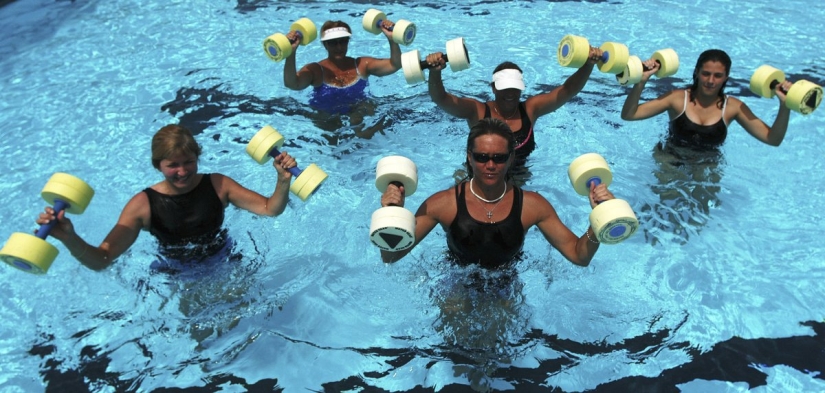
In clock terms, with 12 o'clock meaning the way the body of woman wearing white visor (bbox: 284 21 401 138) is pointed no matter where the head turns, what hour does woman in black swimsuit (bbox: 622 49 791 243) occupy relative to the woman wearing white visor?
The woman in black swimsuit is roughly at 10 o'clock from the woman wearing white visor.

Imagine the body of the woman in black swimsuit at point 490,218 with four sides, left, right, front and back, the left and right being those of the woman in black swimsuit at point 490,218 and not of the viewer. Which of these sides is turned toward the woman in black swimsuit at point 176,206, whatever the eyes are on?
right

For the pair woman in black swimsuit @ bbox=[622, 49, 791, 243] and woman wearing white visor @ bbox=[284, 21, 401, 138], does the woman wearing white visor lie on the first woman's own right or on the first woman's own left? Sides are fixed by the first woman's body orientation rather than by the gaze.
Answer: on the first woman's own right

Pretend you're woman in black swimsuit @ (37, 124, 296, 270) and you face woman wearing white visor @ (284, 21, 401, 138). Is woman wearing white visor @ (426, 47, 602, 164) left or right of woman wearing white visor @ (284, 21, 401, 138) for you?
right

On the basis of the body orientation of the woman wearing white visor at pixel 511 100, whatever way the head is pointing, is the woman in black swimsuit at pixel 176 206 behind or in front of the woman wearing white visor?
in front

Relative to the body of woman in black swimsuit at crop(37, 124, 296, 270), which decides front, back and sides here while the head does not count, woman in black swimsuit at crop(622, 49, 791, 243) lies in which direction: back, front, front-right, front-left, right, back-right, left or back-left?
left

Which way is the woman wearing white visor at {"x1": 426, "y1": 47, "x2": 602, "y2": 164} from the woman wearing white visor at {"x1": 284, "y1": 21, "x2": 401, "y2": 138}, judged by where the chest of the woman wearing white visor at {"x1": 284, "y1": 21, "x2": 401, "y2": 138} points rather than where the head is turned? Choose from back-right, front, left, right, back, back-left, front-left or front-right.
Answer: front-left

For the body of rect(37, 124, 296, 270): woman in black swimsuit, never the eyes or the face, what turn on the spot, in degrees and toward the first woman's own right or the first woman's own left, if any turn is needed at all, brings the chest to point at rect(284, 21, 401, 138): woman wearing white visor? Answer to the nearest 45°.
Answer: approximately 135° to the first woman's own left

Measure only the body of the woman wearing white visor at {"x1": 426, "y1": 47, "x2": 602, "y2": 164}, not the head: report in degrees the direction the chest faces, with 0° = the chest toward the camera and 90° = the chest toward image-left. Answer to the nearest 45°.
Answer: approximately 0°

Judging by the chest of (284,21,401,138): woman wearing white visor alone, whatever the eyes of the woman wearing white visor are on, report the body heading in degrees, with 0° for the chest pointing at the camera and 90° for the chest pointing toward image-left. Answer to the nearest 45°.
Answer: approximately 0°
